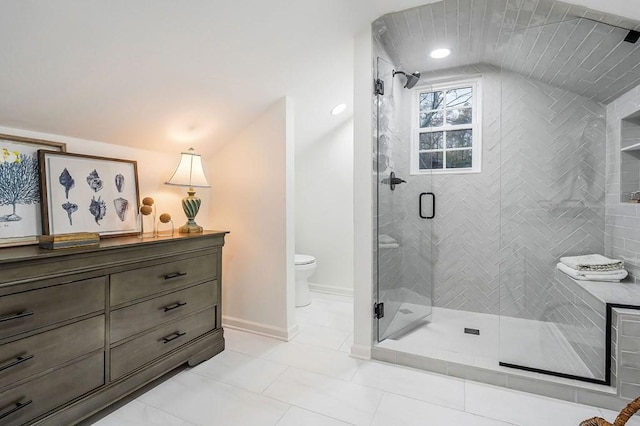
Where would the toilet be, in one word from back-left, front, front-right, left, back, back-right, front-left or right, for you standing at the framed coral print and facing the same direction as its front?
front-left

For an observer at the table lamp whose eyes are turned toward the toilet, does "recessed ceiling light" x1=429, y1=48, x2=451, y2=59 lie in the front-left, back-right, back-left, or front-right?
front-right

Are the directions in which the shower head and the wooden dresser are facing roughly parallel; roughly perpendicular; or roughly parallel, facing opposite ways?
roughly parallel

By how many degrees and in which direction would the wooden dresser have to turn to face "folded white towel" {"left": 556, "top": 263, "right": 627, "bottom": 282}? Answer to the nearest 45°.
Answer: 0° — it already faces it

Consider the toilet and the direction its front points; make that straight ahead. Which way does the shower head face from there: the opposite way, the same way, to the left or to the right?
the same way

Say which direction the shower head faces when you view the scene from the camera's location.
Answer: facing to the right of the viewer

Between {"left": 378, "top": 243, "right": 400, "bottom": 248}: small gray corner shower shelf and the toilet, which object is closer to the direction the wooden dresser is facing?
the small gray corner shower shelf

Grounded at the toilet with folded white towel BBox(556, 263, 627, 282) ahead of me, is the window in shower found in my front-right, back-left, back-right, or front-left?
front-left

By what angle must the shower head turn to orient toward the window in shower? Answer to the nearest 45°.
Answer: approximately 45° to its left

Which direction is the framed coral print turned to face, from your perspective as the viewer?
facing the viewer and to the right of the viewer
